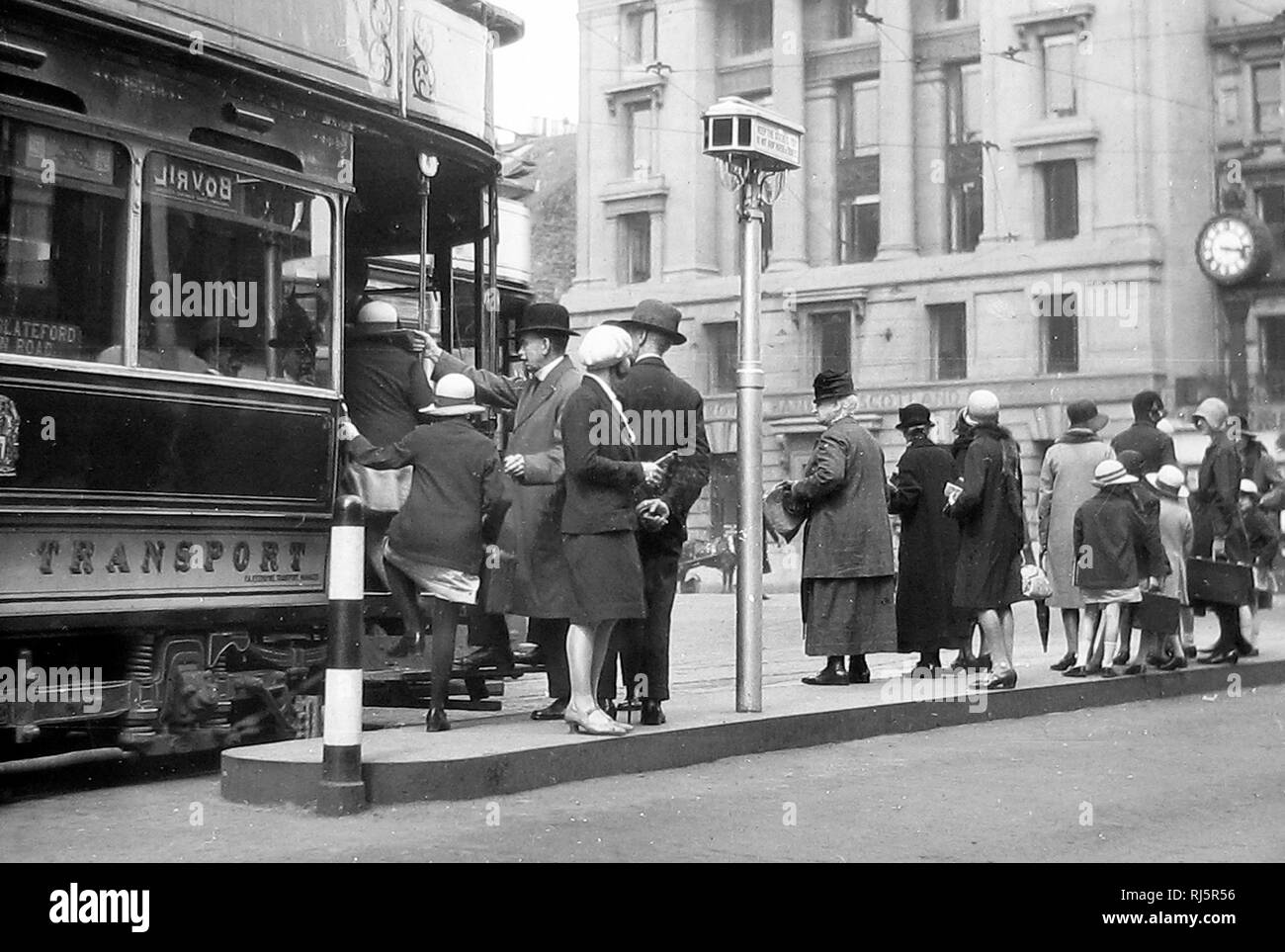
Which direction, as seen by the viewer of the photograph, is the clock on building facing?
facing the viewer and to the left of the viewer

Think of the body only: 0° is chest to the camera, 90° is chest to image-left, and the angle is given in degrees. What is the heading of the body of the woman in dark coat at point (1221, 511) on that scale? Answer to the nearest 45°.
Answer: approximately 90°

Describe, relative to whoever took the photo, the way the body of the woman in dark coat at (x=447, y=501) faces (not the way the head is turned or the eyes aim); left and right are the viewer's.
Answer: facing away from the viewer

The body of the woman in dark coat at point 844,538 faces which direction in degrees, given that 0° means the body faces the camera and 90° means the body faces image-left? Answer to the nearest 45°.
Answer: approximately 135°

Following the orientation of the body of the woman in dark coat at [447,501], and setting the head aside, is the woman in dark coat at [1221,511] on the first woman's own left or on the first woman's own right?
on the first woman's own right

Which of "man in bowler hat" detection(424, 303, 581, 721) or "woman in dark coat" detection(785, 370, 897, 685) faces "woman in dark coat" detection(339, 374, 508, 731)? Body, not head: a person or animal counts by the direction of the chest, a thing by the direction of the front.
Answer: the man in bowler hat

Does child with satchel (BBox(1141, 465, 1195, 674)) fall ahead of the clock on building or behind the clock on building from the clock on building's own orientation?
ahead

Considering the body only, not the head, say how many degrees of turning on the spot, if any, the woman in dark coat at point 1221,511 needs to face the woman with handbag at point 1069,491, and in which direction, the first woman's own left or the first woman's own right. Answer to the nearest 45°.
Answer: approximately 45° to the first woman's own left

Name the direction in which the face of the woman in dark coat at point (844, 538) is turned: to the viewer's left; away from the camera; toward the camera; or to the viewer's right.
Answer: to the viewer's left

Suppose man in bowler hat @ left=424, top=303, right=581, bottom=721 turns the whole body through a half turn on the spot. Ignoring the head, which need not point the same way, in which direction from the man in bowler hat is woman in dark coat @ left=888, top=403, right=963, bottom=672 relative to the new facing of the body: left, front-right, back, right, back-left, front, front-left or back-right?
front-left

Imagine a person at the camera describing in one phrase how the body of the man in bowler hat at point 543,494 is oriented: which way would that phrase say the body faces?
to the viewer's left

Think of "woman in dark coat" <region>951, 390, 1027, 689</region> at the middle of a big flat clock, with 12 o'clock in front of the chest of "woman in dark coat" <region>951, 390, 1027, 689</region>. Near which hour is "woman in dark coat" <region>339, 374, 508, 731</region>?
"woman in dark coat" <region>339, 374, 508, 731</region> is roughly at 9 o'clock from "woman in dark coat" <region>951, 390, 1027, 689</region>.

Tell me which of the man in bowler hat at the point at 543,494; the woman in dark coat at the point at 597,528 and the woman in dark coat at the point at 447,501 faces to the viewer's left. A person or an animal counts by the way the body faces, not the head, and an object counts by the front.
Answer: the man in bowler hat
